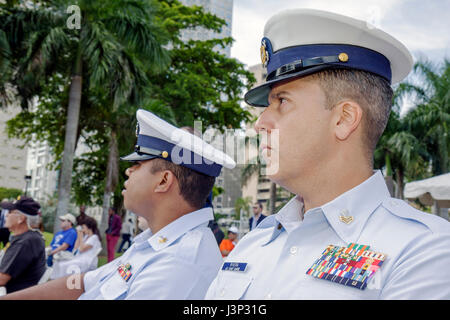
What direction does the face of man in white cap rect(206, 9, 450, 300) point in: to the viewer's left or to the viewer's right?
to the viewer's left

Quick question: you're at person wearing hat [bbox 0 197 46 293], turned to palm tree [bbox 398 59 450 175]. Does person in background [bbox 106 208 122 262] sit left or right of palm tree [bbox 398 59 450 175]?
left

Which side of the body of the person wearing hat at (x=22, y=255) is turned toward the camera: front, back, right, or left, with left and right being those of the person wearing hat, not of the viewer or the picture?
left

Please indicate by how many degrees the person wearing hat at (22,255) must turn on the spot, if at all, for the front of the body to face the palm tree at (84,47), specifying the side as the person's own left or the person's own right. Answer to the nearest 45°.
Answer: approximately 90° to the person's own right

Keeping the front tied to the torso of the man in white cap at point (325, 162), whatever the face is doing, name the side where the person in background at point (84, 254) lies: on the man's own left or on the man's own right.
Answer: on the man's own right

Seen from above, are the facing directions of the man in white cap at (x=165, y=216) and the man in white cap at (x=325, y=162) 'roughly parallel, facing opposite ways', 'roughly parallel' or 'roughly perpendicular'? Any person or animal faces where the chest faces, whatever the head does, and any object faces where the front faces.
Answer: roughly parallel

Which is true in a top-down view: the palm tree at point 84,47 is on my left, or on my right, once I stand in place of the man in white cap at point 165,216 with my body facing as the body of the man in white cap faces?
on my right

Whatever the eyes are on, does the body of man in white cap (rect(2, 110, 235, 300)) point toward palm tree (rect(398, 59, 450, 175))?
no

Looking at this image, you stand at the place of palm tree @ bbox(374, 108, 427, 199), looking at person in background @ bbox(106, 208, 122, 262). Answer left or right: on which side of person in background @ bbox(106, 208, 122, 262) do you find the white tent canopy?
left

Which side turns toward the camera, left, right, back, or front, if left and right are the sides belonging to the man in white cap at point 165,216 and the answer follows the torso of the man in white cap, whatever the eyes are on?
left

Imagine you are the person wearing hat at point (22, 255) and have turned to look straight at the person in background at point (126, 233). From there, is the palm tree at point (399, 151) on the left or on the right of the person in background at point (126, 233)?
right
